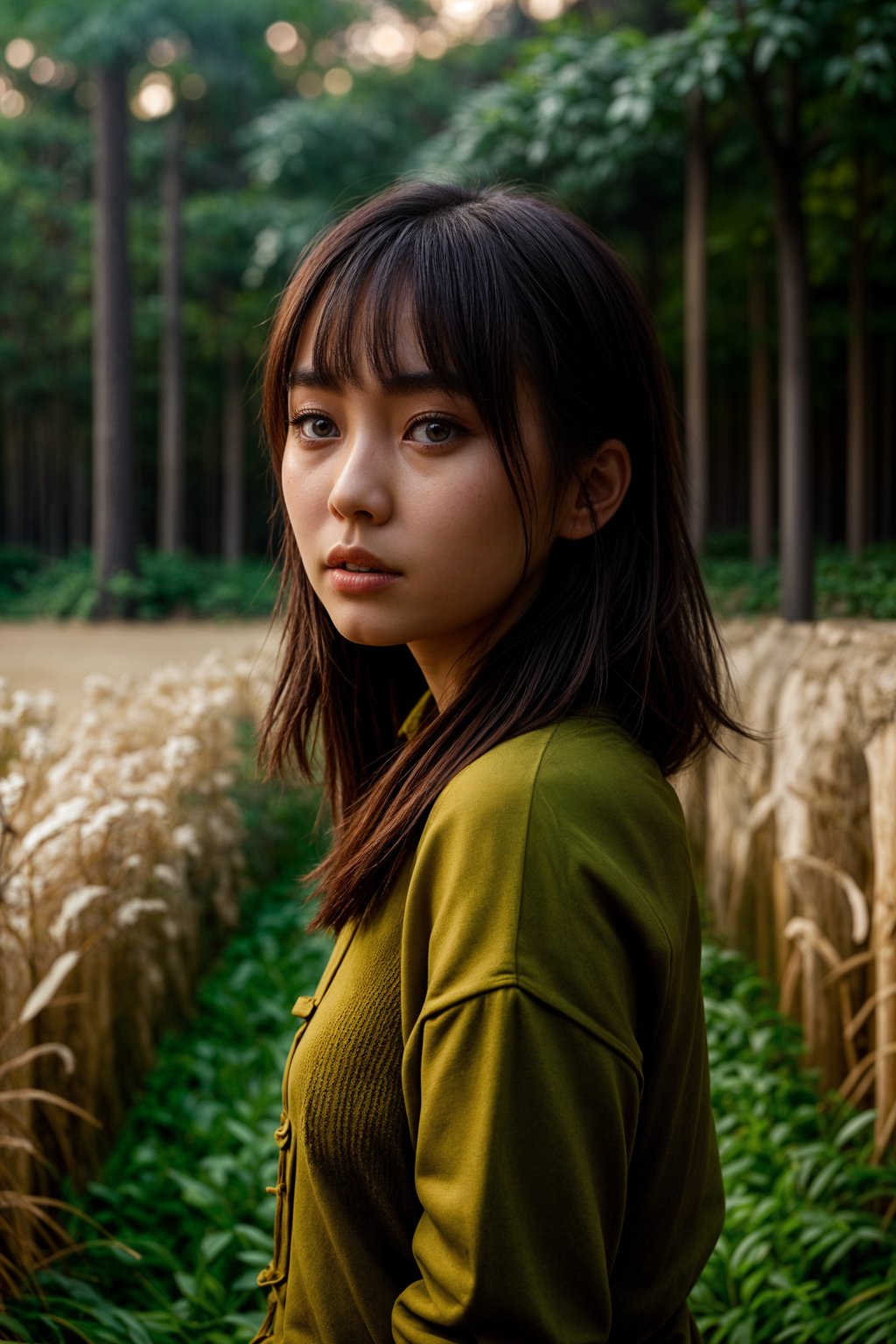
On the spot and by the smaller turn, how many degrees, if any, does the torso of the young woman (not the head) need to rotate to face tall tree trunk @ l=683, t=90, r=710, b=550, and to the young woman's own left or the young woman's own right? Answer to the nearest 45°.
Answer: approximately 90° to the young woman's own right

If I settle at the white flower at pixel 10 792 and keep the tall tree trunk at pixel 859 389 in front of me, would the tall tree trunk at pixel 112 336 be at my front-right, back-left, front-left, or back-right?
front-left

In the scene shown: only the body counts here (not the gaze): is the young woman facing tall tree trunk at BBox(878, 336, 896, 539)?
no

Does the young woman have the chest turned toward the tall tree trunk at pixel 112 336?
no

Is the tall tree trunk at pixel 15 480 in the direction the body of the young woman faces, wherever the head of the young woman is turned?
no

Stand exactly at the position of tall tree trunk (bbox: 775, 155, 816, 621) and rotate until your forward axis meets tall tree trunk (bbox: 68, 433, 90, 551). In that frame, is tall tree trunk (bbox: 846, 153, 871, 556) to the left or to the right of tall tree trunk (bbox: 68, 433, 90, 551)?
right

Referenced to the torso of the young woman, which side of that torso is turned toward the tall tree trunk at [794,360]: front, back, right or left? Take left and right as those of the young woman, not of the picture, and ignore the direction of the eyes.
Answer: right

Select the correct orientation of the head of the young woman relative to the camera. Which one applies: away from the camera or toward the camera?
toward the camera

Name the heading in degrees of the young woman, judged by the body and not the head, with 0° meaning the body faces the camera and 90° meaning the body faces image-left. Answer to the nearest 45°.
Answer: approximately 90°

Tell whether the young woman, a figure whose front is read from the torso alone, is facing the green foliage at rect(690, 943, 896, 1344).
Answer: no

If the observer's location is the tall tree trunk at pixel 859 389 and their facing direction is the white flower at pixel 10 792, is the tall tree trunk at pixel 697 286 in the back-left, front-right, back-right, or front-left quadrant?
front-right
